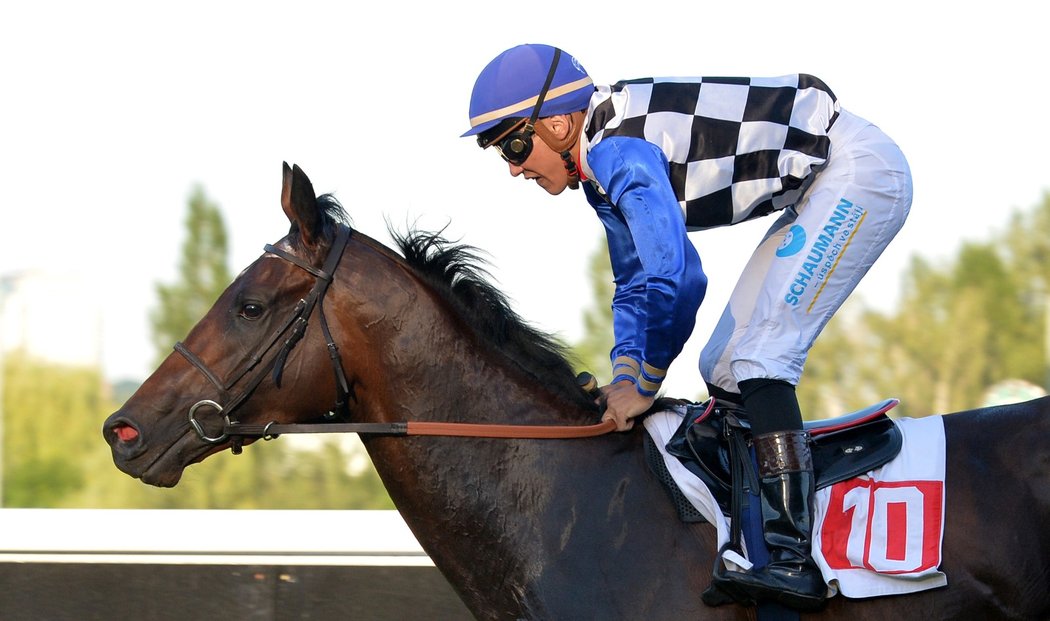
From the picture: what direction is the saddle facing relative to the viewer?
to the viewer's left

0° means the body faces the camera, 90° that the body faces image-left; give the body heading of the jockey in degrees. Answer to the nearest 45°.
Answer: approximately 90°

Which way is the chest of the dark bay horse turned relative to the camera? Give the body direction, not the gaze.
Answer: to the viewer's left

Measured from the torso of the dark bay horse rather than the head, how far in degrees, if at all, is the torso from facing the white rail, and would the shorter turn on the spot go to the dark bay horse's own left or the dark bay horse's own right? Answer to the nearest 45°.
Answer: approximately 45° to the dark bay horse's own right
